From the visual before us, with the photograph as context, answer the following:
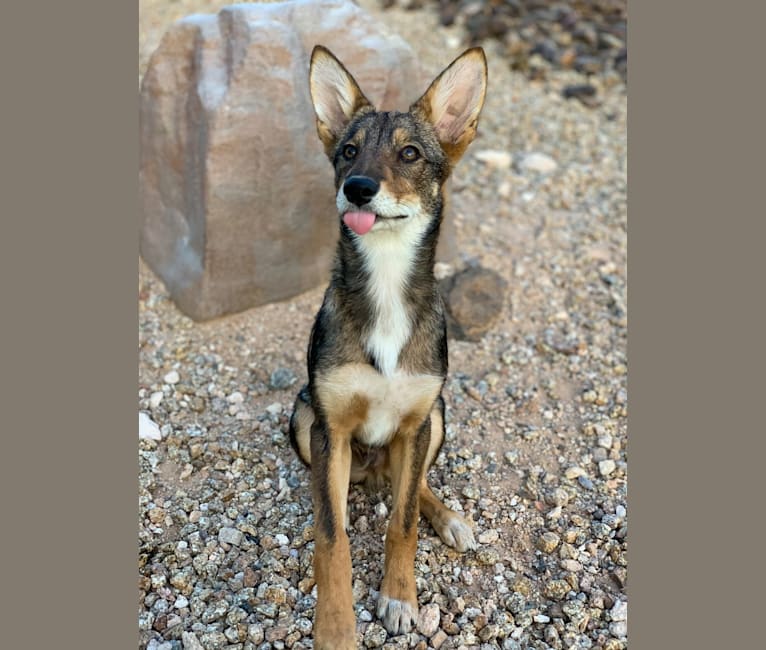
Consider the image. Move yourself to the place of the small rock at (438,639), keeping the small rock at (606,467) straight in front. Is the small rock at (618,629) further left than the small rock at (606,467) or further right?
right

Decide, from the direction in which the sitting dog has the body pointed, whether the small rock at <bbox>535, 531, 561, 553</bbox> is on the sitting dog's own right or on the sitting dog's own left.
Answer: on the sitting dog's own left

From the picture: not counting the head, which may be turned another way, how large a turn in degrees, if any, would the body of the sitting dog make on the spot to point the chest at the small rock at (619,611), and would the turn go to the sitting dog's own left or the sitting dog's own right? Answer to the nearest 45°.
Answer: approximately 45° to the sitting dog's own left

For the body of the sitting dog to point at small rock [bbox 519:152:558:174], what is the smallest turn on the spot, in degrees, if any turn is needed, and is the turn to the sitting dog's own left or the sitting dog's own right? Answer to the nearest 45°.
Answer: approximately 180°

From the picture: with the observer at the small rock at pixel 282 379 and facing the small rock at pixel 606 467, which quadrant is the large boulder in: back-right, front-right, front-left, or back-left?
back-left

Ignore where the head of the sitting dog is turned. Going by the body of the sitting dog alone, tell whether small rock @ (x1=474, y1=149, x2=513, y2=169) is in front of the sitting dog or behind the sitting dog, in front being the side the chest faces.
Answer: behind

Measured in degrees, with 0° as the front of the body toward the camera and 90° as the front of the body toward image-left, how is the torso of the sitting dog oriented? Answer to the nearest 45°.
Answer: approximately 0°

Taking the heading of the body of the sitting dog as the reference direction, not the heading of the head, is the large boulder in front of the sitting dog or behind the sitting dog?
behind

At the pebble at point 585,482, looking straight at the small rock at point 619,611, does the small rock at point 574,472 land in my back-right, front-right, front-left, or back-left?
back-right

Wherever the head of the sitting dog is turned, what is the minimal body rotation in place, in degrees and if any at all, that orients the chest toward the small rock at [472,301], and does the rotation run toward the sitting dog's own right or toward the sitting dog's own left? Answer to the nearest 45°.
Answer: approximately 180°
